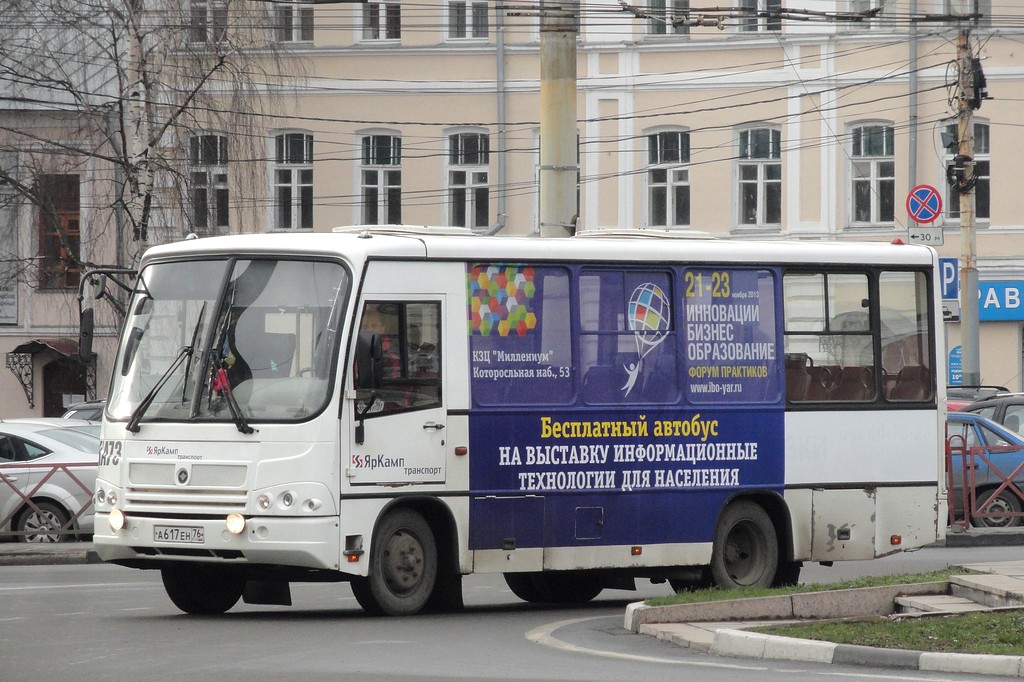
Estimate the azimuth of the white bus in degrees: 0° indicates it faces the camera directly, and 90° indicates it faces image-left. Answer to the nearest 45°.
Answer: approximately 45°

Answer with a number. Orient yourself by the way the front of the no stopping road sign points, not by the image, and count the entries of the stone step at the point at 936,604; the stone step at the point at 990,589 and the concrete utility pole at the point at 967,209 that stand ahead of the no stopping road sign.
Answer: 2

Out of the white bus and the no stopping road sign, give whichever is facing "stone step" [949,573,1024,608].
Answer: the no stopping road sign

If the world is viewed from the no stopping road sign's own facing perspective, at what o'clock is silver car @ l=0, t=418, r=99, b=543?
The silver car is roughly at 2 o'clock from the no stopping road sign.

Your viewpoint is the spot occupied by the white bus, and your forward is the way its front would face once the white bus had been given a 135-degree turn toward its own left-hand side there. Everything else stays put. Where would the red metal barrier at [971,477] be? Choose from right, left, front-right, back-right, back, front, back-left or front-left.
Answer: front-left

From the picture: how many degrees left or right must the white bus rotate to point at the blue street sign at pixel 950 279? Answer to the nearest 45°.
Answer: approximately 180°

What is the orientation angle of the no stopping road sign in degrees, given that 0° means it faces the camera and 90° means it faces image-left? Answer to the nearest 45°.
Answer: approximately 0°

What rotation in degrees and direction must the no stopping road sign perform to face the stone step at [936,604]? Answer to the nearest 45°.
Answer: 0° — it already faces it

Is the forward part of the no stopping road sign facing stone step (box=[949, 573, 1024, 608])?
yes

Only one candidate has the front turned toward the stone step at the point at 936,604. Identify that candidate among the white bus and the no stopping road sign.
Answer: the no stopping road sign
